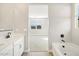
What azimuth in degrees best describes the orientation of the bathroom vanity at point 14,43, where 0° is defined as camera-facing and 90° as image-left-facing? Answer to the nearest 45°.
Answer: approximately 315°
